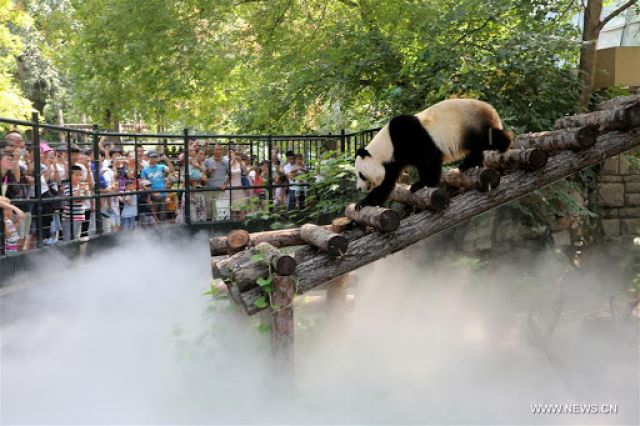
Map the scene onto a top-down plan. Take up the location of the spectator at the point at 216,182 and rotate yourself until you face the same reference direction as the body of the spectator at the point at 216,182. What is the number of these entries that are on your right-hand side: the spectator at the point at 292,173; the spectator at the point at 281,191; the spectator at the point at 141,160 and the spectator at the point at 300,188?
1

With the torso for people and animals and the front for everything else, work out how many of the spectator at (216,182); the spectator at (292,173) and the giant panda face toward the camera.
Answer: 2

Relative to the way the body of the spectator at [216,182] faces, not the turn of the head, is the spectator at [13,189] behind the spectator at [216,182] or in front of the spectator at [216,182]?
in front

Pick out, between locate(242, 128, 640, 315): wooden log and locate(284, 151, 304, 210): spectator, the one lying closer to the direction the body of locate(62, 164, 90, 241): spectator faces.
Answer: the wooden log

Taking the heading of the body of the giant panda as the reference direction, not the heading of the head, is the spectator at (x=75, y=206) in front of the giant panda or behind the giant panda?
in front

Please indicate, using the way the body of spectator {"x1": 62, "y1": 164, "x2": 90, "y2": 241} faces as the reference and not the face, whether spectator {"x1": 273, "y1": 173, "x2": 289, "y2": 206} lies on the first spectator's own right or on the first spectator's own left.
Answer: on the first spectator's own left

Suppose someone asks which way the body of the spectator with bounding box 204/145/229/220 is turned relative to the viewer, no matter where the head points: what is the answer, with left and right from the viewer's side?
facing the viewer

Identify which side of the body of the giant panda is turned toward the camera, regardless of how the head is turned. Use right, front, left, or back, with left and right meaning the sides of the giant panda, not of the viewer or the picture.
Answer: left

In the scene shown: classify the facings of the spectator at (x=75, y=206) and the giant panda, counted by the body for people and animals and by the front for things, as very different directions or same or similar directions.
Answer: very different directions

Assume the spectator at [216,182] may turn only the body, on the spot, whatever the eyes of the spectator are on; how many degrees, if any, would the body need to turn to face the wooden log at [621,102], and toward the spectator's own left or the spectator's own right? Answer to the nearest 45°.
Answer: approximately 45° to the spectator's own left
